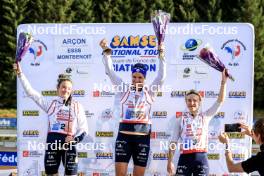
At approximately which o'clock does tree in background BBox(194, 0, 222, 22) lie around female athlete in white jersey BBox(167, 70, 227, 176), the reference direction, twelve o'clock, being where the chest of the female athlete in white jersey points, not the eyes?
The tree in background is roughly at 6 o'clock from the female athlete in white jersey.

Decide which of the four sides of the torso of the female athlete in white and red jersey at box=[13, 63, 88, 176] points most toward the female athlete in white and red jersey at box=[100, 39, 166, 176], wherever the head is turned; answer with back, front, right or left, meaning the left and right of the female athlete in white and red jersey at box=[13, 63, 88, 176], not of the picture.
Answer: left

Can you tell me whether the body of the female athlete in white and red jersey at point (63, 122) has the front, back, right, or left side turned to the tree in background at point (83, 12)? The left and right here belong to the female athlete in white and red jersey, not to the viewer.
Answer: back

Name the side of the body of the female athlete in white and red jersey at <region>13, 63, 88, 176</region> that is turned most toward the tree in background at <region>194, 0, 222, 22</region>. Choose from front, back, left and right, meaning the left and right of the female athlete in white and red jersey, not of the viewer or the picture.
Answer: back

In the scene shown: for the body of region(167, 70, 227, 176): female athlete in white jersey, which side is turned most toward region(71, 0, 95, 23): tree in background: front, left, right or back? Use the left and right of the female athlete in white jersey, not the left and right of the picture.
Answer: back

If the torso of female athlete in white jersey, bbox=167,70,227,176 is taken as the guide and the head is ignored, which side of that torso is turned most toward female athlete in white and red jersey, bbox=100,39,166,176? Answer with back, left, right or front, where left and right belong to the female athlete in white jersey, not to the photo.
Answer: right

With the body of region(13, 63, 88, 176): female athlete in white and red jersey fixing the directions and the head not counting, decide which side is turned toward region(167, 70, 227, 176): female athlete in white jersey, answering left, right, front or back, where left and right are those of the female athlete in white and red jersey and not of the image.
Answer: left

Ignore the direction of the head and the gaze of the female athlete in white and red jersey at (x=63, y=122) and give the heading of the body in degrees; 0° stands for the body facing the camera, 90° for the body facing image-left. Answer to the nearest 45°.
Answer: approximately 0°
